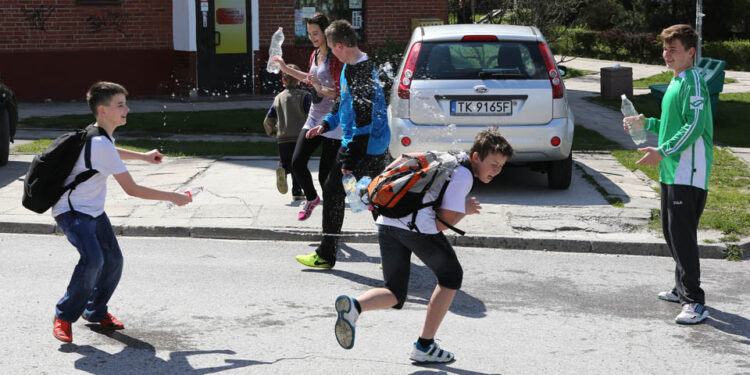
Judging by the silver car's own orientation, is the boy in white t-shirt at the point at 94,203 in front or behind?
behind

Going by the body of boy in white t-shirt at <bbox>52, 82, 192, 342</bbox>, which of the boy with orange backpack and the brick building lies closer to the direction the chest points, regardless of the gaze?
the boy with orange backpack

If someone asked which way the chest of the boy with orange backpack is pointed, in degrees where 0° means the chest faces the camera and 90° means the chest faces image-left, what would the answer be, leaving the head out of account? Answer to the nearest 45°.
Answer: approximately 270°

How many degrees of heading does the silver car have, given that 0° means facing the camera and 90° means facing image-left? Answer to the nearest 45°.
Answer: approximately 180°

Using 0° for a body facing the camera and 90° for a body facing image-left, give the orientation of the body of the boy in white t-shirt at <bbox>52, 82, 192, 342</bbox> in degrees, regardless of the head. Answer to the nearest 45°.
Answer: approximately 270°

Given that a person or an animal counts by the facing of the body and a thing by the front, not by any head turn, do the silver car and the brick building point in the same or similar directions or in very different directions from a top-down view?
very different directions

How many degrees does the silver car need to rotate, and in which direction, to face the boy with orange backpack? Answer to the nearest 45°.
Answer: approximately 180°

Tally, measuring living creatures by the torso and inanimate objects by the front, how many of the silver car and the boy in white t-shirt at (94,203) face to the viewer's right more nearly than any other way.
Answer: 1

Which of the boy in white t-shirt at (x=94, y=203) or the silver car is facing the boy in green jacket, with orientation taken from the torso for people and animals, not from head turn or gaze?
the boy in white t-shirt

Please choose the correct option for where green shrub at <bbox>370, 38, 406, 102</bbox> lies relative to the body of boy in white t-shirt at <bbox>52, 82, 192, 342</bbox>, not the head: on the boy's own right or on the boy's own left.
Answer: on the boy's own left

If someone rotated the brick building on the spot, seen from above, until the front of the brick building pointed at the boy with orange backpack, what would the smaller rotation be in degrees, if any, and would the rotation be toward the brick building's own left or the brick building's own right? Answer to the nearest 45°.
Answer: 0° — it already faces them

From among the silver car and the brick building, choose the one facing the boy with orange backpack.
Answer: the brick building
